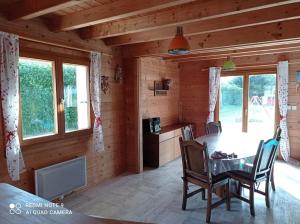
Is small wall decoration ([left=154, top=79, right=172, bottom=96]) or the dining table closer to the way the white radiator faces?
the dining table

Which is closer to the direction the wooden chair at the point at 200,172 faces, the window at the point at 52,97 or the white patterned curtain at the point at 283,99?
the white patterned curtain

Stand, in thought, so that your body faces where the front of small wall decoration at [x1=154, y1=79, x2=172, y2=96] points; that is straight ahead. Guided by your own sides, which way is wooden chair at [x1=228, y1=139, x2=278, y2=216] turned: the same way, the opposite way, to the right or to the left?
the opposite way

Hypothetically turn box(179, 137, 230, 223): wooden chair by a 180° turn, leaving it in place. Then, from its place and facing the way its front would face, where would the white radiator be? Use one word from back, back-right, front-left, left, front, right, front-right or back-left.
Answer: front-right

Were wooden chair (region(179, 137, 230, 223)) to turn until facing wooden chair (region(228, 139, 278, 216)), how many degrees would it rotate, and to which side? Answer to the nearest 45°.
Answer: approximately 45° to its right

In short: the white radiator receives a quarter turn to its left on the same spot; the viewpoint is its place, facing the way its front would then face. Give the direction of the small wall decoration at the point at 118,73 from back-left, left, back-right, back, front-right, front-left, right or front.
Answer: front

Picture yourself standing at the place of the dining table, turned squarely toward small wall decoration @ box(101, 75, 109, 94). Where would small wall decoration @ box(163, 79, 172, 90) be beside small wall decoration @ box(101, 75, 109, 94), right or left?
right

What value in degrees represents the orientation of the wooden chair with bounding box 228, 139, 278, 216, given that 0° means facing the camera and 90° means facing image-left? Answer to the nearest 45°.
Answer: approximately 135°

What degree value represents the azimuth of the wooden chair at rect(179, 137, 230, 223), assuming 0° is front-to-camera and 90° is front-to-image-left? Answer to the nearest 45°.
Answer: approximately 225°

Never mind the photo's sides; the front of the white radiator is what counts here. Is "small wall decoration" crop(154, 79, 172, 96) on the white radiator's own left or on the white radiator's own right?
on the white radiator's own left

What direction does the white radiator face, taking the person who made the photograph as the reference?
facing the viewer and to the right of the viewer
